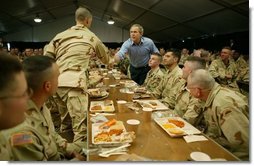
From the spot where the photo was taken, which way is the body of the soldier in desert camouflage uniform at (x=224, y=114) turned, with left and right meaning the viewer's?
facing away from the viewer and to the left of the viewer

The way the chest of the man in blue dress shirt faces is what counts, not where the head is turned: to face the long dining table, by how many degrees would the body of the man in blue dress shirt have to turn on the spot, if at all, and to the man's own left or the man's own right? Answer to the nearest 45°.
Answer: approximately 45° to the man's own left

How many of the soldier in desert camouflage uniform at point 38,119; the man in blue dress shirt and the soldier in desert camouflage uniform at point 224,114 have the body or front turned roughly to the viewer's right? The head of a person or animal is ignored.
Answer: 1

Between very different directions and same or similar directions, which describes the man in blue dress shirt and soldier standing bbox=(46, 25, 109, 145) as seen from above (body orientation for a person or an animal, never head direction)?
very different directions

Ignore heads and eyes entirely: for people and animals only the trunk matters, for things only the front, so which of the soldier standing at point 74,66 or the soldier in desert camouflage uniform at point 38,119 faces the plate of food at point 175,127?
the soldier in desert camouflage uniform

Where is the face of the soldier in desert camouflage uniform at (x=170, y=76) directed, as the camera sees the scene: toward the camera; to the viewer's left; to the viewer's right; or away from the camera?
to the viewer's left

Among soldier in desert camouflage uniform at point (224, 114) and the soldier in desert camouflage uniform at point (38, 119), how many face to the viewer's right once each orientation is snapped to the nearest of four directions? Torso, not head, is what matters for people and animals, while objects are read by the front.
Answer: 1

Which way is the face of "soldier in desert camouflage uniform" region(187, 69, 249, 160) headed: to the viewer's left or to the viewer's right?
to the viewer's left

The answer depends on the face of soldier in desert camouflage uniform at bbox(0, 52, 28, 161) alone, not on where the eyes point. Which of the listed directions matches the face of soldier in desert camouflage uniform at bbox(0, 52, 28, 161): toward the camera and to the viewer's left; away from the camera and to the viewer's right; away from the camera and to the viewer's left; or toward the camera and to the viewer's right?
away from the camera and to the viewer's right

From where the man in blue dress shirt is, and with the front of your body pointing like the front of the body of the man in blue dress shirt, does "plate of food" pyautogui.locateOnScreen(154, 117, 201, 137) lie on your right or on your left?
on your left

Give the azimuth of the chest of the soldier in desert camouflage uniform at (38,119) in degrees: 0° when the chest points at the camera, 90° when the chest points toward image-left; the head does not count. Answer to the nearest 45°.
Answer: approximately 270°

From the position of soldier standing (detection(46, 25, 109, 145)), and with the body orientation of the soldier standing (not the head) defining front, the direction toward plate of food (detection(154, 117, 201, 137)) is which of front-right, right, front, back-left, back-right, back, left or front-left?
right

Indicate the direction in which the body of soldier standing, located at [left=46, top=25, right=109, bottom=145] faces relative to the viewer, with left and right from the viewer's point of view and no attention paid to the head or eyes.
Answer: facing away from the viewer and to the right of the viewer

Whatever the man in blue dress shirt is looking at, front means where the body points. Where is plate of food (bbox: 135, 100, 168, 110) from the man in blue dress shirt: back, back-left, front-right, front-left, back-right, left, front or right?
front-left

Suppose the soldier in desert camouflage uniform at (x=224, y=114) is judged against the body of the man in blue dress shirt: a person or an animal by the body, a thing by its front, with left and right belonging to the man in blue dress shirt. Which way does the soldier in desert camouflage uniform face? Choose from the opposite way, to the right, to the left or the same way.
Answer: to the right
